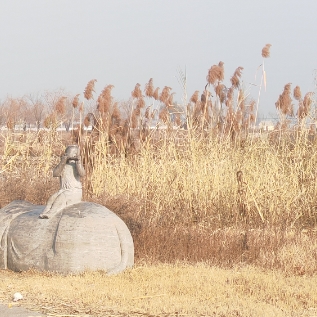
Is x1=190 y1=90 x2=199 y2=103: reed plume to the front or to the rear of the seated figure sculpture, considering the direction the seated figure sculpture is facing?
to the rear

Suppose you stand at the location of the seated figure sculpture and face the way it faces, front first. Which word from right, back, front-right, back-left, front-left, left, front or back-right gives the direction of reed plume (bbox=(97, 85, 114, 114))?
back-right

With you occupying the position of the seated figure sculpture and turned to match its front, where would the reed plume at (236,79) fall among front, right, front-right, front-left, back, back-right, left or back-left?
back

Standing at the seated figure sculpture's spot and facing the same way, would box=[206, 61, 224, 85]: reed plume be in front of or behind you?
behind

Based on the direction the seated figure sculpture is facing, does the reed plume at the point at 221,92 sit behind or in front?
behind

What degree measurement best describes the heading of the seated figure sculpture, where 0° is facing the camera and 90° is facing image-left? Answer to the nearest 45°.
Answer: approximately 45°

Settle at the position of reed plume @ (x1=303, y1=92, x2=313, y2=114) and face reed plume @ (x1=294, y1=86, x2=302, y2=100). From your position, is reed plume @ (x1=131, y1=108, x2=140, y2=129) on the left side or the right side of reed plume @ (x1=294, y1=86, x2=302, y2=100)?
left

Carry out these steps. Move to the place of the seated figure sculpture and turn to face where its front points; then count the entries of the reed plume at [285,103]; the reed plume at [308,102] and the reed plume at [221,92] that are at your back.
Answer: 3

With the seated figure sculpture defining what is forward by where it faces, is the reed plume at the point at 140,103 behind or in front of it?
behind

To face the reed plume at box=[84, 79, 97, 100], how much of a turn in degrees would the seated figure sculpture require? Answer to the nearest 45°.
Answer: approximately 135° to its right

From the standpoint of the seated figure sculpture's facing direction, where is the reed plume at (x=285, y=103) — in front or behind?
behind

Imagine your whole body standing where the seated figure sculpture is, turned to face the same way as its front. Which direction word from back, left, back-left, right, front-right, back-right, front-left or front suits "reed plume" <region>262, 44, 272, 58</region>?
back
